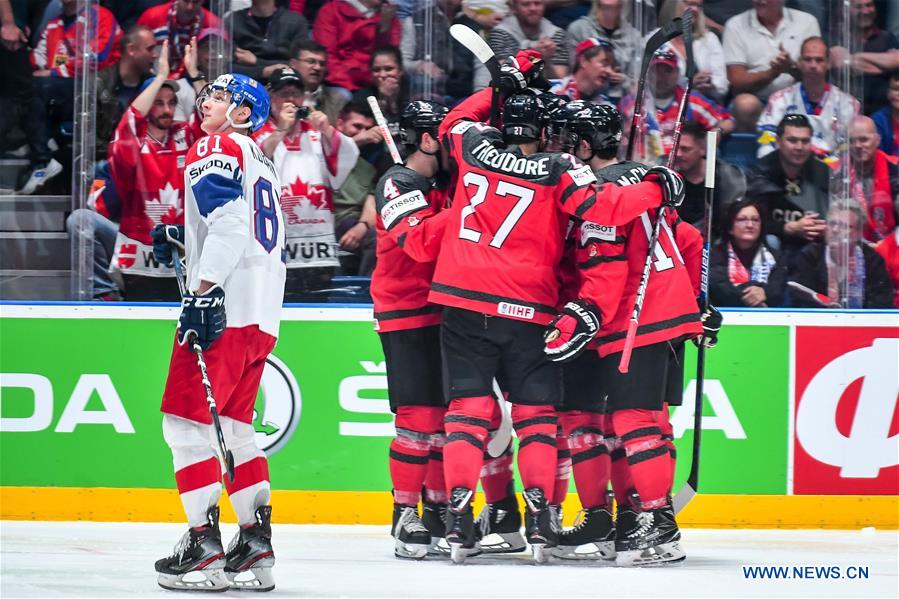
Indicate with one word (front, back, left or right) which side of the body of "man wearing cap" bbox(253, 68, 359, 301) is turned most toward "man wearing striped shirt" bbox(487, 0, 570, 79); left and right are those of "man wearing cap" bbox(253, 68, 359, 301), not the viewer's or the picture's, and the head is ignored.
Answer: left

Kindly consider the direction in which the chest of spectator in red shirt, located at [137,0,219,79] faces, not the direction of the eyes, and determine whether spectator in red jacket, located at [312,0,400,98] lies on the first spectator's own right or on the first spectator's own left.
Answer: on the first spectator's own left

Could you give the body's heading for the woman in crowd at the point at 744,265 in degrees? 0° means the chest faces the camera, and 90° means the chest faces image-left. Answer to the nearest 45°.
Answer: approximately 0°

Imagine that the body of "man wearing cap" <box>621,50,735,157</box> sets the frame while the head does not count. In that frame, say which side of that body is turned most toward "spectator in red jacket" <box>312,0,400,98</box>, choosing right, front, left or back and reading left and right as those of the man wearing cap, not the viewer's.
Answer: right

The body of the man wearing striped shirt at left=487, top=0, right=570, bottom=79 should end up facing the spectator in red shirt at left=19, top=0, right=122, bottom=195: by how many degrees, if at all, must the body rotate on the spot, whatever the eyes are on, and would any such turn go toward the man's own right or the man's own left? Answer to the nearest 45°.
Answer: approximately 90° to the man's own right

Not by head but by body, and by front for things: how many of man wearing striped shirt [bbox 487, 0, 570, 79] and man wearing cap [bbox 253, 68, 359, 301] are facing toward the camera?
2

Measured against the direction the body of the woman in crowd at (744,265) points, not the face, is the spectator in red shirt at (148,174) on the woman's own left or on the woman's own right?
on the woman's own right
